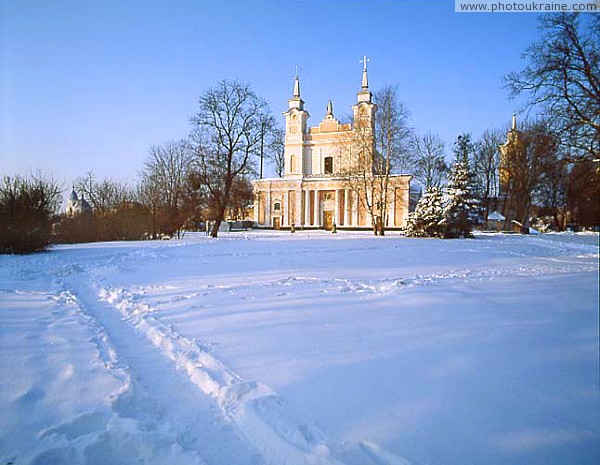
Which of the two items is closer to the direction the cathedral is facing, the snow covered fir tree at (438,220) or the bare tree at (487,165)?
the snow covered fir tree

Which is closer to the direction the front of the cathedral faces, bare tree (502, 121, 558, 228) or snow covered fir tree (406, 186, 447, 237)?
the snow covered fir tree

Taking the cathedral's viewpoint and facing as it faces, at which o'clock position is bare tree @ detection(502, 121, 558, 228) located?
The bare tree is roughly at 10 o'clock from the cathedral.

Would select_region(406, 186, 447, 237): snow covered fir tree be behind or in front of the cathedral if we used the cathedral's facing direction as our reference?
in front

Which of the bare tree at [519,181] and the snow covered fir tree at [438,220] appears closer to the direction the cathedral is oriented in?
the snow covered fir tree

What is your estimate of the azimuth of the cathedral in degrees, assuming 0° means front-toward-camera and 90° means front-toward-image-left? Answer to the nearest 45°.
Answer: approximately 0°

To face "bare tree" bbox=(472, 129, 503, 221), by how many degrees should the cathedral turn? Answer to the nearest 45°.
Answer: approximately 90° to its left
